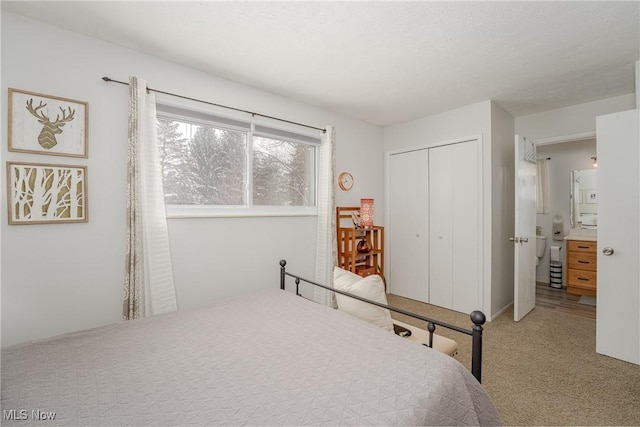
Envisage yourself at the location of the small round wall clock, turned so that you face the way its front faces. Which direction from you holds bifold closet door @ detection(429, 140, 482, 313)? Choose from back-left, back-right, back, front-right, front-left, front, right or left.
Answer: front-left

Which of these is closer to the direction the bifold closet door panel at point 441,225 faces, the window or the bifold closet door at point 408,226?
the window

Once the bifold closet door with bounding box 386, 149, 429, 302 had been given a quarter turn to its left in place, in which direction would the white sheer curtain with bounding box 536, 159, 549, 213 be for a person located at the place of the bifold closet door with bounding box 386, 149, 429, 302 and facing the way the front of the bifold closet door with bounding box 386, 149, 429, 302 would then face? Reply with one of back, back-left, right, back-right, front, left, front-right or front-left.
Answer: left

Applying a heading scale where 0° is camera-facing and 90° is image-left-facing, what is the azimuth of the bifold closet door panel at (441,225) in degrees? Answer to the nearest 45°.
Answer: approximately 45°

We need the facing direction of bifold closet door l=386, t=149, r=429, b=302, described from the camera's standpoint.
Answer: facing the viewer and to the left of the viewer

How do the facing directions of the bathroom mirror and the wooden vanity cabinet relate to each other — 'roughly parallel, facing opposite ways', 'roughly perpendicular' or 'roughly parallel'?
roughly parallel

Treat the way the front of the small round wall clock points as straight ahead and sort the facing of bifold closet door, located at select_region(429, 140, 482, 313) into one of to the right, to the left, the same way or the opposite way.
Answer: to the right

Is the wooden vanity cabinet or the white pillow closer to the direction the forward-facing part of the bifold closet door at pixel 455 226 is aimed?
the white pillow

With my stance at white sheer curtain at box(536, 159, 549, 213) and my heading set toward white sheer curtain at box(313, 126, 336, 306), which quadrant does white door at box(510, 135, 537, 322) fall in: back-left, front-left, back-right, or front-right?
front-left

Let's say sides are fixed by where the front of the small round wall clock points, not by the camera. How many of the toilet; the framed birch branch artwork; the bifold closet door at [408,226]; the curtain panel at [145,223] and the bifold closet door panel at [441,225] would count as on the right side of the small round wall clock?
2

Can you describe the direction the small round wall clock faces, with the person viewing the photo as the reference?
facing the viewer and to the right of the viewer

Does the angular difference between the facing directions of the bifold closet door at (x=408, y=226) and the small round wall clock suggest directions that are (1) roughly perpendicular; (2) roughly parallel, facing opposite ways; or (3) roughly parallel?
roughly perpendicular

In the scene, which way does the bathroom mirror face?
toward the camera

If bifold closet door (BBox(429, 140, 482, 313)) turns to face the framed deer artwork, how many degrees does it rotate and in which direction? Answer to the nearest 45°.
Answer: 0° — it already faces it

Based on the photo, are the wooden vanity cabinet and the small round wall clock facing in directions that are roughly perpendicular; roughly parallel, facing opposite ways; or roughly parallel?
roughly perpendicular

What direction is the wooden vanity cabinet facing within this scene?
toward the camera

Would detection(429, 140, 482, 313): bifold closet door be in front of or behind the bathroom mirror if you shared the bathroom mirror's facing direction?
in front
